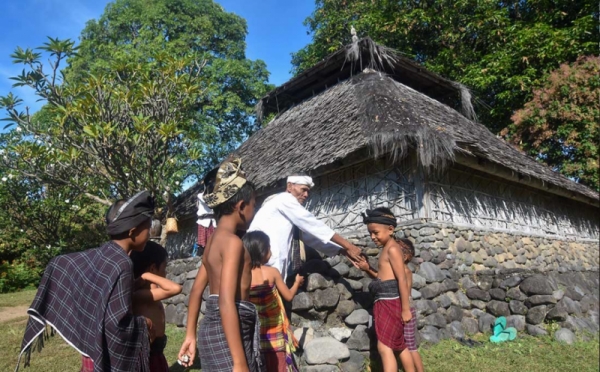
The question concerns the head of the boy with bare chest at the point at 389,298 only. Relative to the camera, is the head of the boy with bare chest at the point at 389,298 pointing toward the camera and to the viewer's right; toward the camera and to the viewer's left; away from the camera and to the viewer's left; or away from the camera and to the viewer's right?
toward the camera and to the viewer's left

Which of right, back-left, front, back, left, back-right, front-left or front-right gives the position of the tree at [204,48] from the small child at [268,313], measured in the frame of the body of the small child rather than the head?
front-left

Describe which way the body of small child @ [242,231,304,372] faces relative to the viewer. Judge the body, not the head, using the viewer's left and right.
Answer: facing away from the viewer and to the right of the viewer

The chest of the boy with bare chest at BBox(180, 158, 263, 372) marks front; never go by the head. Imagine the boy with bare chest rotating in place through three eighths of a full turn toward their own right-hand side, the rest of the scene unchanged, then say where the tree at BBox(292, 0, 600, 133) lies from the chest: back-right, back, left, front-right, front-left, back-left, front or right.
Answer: back-left

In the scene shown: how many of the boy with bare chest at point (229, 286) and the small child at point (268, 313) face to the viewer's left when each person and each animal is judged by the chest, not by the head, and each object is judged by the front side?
0

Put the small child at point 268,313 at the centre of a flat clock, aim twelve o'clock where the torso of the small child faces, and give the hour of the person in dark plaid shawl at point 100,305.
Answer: The person in dark plaid shawl is roughly at 6 o'clock from the small child.

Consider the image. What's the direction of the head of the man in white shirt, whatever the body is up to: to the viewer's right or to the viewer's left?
to the viewer's right

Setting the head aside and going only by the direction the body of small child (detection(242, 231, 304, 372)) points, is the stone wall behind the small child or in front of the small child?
in front

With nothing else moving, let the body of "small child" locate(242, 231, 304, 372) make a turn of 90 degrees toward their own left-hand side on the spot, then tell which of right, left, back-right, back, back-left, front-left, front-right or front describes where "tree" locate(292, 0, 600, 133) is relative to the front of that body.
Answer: right

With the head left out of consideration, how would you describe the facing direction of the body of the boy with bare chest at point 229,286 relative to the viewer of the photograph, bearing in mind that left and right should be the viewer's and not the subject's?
facing away from the viewer and to the right of the viewer

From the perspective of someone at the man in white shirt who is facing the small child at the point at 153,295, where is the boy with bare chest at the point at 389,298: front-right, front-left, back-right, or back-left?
back-left

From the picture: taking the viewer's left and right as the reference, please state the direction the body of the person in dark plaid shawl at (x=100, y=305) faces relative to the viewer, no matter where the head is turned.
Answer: facing away from the viewer and to the right of the viewer
